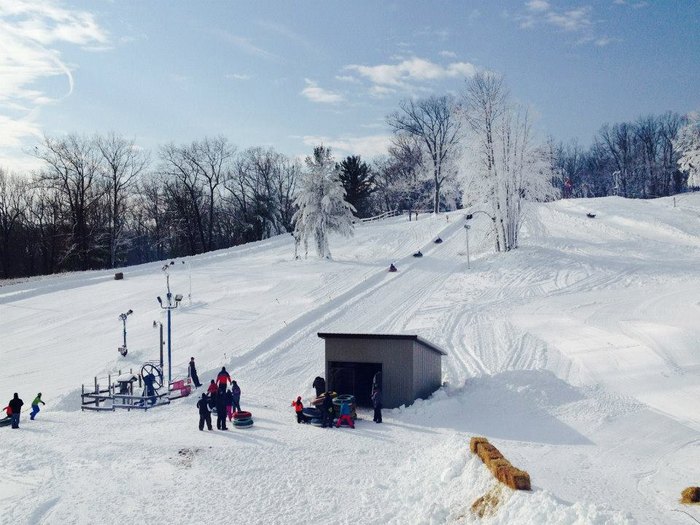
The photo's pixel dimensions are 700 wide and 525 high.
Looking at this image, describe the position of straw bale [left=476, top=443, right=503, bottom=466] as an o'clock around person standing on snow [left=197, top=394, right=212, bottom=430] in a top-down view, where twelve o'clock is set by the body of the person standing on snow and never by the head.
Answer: The straw bale is roughly at 5 o'clock from the person standing on snow.

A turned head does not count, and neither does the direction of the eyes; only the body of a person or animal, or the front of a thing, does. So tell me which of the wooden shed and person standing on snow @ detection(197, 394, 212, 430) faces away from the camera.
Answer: the person standing on snow

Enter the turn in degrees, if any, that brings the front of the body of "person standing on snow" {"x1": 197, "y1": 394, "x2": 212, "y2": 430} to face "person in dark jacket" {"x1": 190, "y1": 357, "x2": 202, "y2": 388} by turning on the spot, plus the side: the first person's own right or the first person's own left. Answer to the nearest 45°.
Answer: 0° — they already face them

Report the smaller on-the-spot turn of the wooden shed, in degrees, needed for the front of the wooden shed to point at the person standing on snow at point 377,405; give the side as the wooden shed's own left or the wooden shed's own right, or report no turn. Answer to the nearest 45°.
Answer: approximately 45° to the wooden shed's own left

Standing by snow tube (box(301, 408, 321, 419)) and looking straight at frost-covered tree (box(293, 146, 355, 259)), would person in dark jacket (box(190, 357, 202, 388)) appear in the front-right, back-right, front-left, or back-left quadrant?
front-left

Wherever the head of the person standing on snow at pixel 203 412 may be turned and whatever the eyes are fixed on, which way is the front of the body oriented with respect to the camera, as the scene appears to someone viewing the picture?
away from the camera

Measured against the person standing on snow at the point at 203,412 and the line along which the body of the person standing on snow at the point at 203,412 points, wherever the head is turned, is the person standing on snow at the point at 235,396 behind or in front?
in front

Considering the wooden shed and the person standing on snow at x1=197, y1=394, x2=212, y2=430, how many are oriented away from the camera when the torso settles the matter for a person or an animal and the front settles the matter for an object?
1

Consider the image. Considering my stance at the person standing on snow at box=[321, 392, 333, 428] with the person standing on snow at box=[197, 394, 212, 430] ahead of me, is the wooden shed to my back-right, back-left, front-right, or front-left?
back-right

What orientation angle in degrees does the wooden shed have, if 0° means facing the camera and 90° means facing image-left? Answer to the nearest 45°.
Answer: approximately 45°

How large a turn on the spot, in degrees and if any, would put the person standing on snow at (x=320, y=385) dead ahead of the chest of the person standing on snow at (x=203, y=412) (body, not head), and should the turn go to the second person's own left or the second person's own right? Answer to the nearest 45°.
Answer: approximately 45° to the second person's own right

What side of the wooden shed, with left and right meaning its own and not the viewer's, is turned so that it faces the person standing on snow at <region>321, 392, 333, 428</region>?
front
